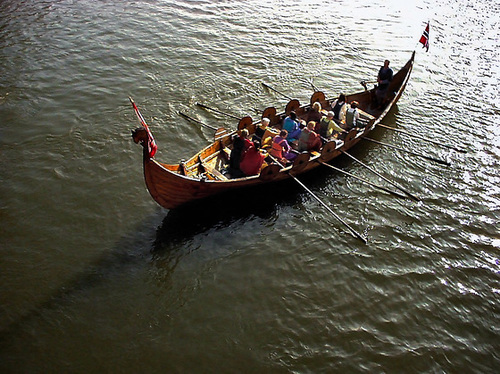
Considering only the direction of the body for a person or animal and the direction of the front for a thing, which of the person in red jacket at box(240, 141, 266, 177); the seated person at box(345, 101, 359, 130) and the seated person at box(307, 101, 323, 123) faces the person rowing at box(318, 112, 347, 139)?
the person in red jacket

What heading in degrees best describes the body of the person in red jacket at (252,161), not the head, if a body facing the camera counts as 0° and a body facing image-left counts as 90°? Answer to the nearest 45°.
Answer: approximately 225°

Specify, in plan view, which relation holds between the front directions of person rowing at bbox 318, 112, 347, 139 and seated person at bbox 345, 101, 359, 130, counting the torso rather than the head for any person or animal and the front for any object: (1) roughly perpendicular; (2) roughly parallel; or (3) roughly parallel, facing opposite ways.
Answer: roughly parallel

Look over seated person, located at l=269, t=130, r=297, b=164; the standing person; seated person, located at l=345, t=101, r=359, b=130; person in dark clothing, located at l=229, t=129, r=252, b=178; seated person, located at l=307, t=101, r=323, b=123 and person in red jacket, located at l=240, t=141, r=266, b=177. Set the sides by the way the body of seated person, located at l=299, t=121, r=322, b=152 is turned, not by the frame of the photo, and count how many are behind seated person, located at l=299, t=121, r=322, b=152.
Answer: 3

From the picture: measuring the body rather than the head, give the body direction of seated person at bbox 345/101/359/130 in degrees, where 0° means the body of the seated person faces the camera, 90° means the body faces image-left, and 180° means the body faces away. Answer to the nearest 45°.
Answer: approximately 225°

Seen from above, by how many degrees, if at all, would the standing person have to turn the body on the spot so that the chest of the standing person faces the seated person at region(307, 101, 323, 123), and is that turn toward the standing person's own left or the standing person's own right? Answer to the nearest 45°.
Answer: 0° — they already face them

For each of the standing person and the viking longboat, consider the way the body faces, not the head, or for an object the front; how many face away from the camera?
0

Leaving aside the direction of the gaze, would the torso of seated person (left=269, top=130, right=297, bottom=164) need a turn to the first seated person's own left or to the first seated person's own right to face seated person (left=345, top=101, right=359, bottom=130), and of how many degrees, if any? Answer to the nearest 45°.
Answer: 0° — they already face them

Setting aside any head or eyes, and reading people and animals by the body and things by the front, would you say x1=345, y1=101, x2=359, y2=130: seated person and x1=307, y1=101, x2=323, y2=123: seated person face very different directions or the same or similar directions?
same or similar directions

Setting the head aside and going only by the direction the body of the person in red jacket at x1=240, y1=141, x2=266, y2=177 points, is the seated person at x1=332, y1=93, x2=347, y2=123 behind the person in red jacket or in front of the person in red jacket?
in front

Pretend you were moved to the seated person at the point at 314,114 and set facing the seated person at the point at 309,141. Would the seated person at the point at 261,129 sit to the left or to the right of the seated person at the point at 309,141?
right

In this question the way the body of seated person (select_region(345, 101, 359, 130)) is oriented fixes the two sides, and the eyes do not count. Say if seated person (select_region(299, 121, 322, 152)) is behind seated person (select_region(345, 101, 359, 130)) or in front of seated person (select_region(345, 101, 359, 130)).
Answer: behind

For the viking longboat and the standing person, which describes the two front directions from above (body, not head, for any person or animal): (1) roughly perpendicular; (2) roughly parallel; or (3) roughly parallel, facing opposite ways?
roughly parallel

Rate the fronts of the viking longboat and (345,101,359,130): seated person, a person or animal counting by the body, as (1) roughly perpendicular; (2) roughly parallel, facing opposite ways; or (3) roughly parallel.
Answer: roughly parallel, facing opposite ways

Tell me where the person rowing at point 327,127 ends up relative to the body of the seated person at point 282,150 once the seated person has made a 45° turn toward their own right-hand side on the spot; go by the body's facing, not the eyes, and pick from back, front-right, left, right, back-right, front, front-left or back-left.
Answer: front-left

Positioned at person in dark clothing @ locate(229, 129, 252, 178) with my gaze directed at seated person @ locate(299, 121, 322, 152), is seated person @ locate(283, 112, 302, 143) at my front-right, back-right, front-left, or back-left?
front-left

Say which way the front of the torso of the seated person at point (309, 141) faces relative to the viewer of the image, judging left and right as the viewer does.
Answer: facing away from the viewer and to the right of the viewer

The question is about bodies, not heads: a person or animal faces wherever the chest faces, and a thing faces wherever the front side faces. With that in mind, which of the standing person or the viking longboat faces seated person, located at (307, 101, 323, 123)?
the standing person

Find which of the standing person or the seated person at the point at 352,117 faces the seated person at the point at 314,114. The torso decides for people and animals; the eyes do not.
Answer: the standing person
